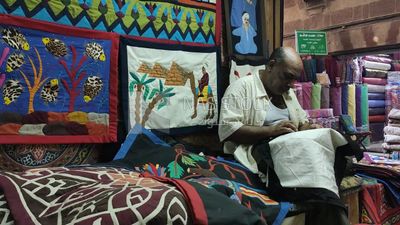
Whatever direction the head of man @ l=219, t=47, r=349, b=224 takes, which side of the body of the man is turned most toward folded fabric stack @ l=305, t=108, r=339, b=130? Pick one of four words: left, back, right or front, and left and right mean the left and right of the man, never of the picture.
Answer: left

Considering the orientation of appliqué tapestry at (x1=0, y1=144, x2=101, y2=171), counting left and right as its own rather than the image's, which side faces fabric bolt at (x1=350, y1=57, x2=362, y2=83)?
left

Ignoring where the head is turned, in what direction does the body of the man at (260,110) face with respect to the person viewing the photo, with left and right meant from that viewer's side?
facing the viewer and to the right of the viewer

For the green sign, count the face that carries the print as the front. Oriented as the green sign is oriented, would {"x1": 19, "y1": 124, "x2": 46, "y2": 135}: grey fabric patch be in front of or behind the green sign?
in front

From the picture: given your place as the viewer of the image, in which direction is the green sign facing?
facing the viewer

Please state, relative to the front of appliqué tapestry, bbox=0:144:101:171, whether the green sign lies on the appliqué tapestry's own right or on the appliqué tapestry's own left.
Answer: on the appliqué tapestry's own left

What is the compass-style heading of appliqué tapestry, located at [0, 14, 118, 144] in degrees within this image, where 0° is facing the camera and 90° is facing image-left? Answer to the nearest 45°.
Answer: approximately 315°

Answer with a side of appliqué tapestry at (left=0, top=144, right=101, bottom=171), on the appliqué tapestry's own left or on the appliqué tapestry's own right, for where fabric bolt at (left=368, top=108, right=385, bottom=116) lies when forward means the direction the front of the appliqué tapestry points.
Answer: on the appliqué tapestry's own left

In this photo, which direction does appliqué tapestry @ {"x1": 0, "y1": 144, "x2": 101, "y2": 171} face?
toward the camera
